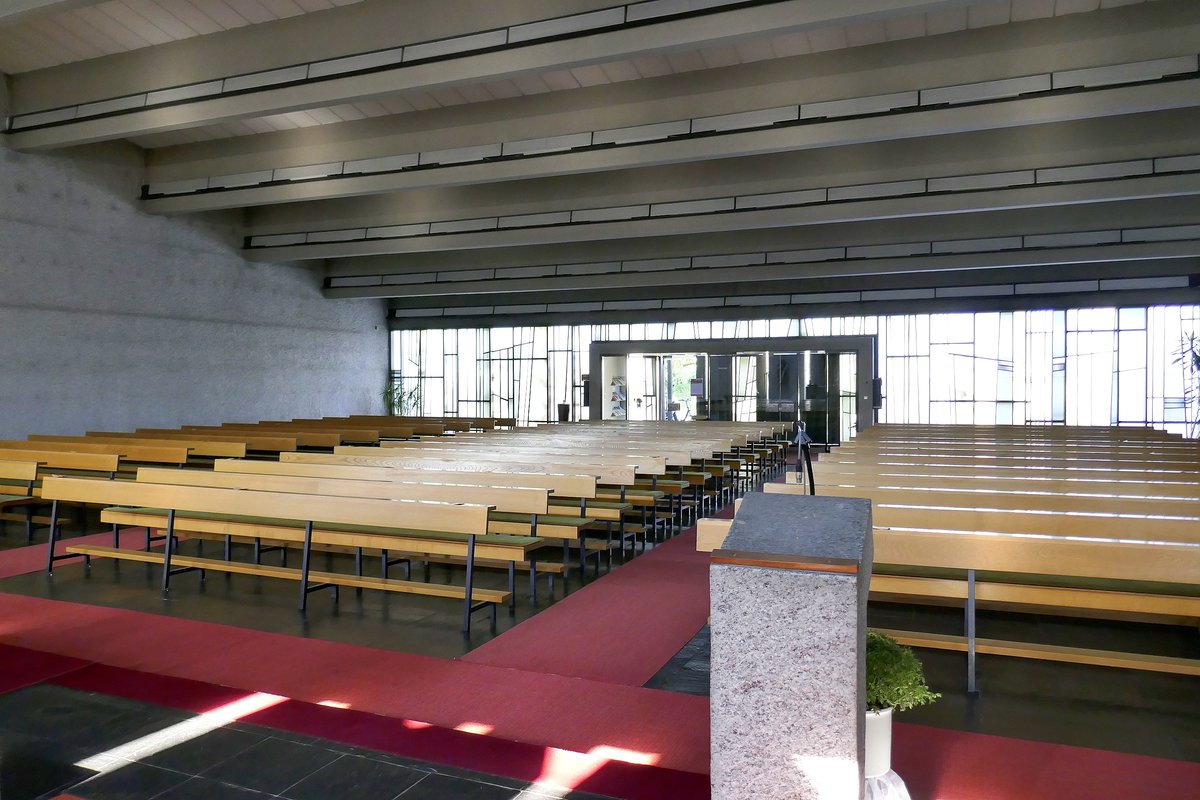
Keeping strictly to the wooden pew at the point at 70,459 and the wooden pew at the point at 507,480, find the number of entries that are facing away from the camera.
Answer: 0

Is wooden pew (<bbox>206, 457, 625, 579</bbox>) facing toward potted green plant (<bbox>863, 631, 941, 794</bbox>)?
no

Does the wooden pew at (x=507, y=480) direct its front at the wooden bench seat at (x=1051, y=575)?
no

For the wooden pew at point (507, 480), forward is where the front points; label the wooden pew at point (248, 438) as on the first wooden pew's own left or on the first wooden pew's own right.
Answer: on the first wooden pew's own right

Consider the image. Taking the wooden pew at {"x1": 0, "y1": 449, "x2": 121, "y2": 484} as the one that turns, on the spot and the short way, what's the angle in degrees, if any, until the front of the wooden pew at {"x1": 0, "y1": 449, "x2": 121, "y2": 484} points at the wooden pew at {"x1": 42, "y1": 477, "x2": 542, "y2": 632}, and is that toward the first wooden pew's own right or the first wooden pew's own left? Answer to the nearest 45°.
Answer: approximately 45° to the first wooden pew's own left

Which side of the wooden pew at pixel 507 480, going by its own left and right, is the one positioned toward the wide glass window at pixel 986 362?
back

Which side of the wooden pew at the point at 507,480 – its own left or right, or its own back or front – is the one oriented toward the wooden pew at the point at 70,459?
right

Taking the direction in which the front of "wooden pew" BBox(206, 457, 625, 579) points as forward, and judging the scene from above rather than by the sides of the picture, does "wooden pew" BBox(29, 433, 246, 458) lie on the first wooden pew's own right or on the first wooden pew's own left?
on the first wooden pew's own right

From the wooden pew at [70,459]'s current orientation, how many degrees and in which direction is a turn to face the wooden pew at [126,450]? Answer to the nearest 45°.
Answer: approximately 135° to its right

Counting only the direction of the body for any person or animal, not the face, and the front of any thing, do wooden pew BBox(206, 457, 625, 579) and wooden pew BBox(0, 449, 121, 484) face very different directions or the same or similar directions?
same or similar directions

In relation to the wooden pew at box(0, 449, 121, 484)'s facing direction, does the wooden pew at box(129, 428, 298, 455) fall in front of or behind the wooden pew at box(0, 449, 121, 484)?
behind

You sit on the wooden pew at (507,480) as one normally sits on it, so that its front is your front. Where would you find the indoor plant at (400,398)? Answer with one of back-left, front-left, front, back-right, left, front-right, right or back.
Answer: back-right

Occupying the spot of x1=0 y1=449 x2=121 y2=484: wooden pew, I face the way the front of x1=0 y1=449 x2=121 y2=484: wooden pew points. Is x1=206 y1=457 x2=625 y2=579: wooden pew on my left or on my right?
on my left

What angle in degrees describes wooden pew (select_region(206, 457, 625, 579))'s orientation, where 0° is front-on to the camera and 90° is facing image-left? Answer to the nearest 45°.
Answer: approximately 45°

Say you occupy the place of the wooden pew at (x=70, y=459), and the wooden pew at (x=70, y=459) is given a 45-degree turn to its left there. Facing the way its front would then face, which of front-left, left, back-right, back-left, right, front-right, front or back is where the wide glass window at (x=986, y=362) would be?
left

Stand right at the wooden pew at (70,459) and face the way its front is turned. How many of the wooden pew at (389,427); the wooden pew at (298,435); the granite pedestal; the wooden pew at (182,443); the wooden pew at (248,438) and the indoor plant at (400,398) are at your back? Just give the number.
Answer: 5

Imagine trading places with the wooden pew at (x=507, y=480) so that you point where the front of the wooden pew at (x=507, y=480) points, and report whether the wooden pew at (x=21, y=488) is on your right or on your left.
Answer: on your right

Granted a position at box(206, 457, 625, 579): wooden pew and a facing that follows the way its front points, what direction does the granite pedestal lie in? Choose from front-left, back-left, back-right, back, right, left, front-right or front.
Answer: front-left
